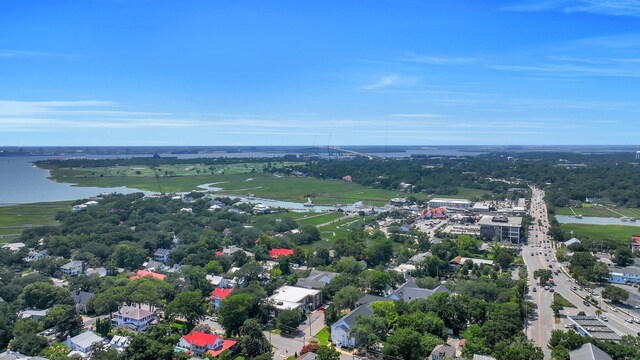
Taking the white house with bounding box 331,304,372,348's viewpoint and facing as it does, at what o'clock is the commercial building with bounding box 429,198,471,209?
The commercial building is roughly at 5 o'clock from the white house.

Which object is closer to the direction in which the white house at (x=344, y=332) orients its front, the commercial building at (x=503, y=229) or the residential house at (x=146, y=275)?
the residential house

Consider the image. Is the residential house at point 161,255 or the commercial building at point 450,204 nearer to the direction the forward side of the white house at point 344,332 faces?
the residential house

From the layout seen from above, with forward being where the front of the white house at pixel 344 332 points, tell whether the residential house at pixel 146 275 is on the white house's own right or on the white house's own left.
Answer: on the white house's own right

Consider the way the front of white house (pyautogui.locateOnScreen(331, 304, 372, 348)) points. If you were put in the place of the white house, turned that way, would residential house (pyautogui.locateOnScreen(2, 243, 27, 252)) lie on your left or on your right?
on your right

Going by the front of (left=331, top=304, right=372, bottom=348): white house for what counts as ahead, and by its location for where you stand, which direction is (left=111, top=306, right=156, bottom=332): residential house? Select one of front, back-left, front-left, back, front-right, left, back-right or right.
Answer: front-right

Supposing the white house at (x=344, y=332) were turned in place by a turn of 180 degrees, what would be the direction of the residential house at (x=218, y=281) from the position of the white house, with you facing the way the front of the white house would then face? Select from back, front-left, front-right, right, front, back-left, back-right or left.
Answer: left

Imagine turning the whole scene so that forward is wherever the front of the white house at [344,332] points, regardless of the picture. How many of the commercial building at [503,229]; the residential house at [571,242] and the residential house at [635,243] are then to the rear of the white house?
3

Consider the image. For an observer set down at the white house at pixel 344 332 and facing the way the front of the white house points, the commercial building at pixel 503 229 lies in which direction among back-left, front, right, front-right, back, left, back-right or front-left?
back

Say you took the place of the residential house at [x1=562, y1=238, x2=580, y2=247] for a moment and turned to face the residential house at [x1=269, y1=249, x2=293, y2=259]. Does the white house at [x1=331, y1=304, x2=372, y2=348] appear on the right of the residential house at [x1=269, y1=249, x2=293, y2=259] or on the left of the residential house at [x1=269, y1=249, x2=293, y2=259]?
left

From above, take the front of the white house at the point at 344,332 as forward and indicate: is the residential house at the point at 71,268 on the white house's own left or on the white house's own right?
on the white house's own right

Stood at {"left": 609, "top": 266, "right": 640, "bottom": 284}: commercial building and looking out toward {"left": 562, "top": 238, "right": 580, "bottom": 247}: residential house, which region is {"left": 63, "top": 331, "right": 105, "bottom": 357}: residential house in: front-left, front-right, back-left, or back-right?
back-left

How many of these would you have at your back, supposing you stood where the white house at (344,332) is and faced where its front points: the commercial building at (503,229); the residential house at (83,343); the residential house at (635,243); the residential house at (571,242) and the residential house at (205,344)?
3

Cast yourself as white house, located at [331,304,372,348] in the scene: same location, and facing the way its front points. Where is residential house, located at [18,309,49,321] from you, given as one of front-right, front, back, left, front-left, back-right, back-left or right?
front-right

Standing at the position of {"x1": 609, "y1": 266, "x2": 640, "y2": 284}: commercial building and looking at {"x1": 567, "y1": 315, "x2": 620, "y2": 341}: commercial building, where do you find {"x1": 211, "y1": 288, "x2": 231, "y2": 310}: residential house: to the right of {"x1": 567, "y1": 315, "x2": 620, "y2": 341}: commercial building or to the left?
right

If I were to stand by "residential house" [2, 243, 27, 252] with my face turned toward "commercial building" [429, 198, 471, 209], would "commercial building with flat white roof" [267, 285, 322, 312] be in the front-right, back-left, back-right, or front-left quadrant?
front-right

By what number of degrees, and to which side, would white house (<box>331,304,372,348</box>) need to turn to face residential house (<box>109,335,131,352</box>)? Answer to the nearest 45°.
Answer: approximately 45° to its right

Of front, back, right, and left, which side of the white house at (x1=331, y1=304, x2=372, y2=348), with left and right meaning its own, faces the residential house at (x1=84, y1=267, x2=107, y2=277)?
right
